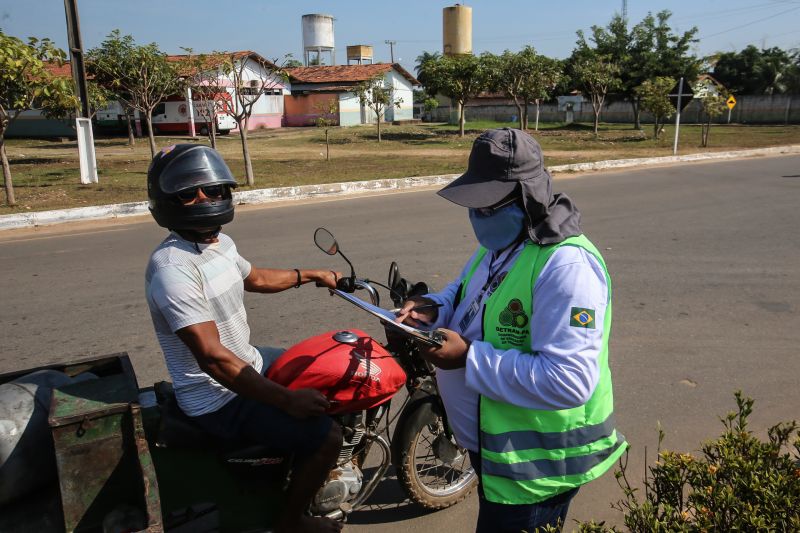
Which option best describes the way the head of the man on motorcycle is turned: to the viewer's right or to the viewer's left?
to the viewer's right

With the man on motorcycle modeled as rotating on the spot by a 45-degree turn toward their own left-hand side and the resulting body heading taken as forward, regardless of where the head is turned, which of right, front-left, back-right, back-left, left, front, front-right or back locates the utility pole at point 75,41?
left

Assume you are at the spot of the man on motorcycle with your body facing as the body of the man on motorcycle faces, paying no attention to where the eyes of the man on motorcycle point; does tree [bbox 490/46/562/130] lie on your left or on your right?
on your left

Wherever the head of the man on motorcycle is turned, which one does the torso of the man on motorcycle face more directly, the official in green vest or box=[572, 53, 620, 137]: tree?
the official in green vest

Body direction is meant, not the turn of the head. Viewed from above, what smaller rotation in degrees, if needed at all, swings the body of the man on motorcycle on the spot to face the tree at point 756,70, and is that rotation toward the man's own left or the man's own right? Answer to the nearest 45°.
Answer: approximately 90° to the man's own left

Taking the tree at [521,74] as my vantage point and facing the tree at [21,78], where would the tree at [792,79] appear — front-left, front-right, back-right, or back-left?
back-left

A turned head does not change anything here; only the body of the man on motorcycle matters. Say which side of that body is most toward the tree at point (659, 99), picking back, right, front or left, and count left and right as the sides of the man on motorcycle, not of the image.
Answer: left

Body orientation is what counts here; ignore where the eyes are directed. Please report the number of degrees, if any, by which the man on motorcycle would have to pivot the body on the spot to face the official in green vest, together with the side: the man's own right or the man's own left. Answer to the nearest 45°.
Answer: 0° — they already face them

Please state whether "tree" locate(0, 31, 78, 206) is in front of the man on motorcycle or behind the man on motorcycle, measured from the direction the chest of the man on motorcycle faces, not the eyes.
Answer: behind

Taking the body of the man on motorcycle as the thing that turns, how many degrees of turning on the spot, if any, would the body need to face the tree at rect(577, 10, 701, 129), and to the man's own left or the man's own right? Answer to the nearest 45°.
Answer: approximately 90° to the man's own left

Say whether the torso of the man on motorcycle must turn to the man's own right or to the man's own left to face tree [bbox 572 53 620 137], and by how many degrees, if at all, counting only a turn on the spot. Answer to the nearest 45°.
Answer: approximately 90° to the man's own left

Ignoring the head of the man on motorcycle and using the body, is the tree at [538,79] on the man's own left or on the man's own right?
on the man's own left

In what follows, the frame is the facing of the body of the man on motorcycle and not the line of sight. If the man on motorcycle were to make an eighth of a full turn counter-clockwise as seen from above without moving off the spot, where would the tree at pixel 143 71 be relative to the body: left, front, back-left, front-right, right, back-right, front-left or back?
left

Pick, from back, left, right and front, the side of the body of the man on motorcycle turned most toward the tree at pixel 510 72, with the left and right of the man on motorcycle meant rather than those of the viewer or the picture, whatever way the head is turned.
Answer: left

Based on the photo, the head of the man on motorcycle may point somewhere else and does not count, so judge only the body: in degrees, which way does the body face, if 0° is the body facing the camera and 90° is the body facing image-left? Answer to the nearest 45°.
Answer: approximately 315°
